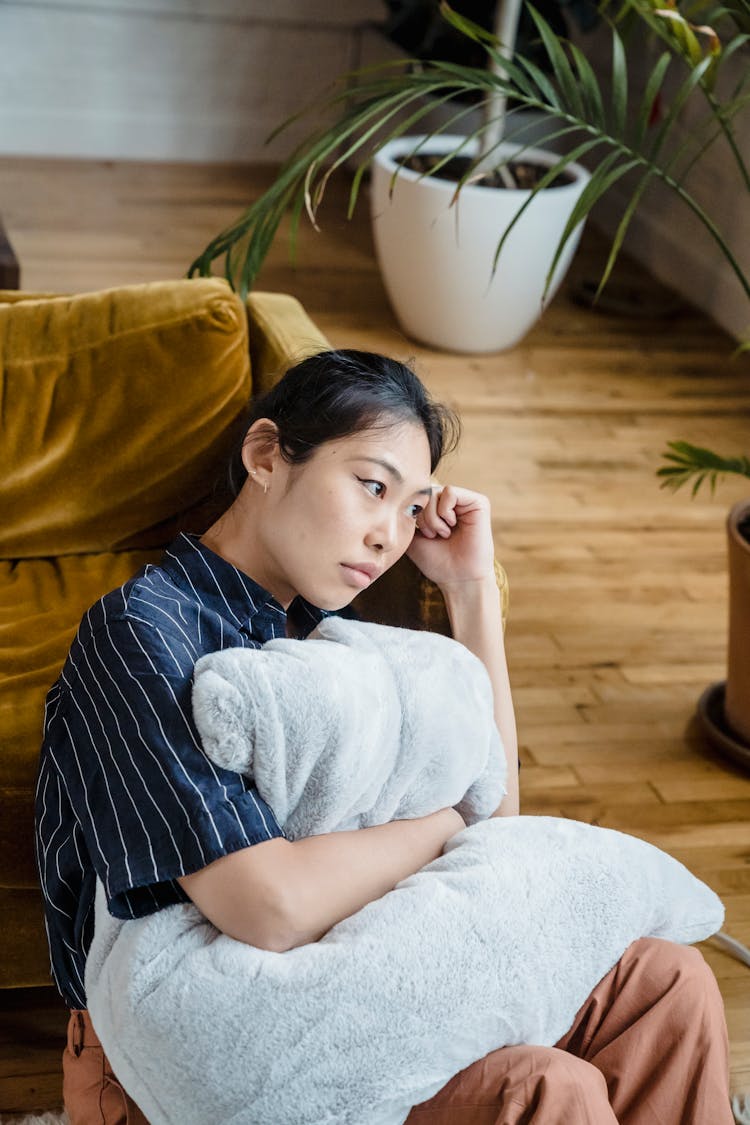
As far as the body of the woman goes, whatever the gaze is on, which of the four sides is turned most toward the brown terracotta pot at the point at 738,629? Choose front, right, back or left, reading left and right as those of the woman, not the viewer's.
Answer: left

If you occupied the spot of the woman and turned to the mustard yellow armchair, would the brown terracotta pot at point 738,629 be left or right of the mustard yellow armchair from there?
right

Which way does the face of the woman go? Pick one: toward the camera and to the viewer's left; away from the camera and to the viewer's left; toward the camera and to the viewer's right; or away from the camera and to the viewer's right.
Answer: toward the camera and to the viewer's right

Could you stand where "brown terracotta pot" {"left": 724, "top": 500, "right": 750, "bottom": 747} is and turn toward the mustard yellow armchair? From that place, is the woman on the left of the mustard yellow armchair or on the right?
left

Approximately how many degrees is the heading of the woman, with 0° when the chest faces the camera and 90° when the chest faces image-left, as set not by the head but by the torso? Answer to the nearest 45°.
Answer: approximately 315°

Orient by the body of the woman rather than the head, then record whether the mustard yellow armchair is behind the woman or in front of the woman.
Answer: behind
